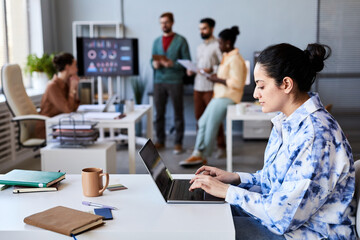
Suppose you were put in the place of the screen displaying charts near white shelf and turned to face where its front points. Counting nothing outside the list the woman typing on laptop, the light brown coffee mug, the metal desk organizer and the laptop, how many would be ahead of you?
4

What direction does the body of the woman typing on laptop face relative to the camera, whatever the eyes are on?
to the viewer's left

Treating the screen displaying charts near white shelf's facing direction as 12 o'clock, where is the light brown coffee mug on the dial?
The light brown coffee mug is roughly at 12 o'clock from the screen displaying charts near white shelf.

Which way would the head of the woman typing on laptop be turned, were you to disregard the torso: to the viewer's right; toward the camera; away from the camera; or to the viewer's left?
to the viewer's left

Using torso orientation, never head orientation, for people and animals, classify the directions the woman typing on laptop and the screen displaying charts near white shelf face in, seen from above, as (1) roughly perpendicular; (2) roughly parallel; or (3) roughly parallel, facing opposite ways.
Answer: roughly perpendicular

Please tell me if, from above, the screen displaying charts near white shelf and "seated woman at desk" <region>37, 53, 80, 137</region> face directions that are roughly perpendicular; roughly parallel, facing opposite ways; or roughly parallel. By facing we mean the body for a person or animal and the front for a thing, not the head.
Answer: roughly perpendicular

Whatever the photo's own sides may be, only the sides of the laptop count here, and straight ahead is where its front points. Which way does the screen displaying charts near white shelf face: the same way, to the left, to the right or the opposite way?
to the right

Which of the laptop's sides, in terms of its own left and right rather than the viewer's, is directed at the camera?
right

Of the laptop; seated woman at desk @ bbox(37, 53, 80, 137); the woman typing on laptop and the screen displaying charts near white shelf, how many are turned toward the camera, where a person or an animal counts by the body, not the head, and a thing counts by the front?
1
